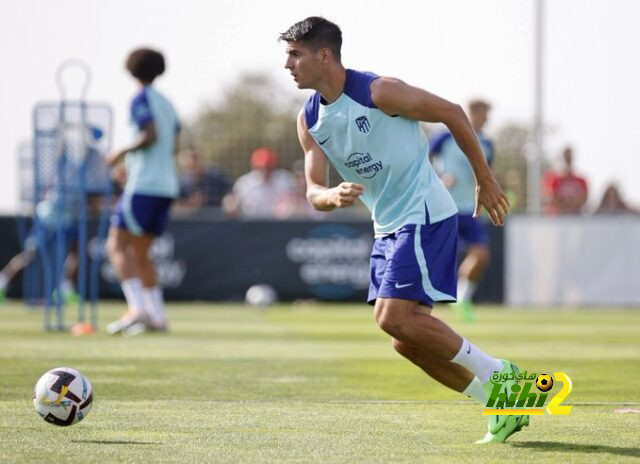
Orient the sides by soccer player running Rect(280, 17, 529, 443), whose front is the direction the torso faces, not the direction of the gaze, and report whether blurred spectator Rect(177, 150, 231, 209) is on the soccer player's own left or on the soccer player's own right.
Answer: on the soccer player's own right

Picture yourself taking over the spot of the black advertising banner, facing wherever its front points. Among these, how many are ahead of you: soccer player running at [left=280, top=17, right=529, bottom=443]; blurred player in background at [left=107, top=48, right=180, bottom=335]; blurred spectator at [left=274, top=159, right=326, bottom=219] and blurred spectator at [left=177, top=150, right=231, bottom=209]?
2

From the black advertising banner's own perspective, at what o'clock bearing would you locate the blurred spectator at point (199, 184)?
The blurred spectator is roughly at 5 o'clock from the black advertising banner.

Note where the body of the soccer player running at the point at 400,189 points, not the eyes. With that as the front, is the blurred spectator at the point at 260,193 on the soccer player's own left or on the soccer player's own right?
on the soccer player's own right

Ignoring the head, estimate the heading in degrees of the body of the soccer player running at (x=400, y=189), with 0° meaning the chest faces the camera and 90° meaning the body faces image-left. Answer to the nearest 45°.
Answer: approximately 45°

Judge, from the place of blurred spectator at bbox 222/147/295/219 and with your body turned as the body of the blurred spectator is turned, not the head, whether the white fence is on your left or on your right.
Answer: on your left

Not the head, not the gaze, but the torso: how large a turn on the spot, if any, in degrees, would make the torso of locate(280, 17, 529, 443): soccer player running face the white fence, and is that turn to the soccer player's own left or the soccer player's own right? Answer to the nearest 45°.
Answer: approximately 135° to the soccer player's own right

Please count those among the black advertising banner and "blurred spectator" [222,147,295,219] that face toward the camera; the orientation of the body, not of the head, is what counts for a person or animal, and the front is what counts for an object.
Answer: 2

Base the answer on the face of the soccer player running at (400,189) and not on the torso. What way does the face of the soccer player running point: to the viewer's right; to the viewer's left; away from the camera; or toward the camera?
to the viewer's left
